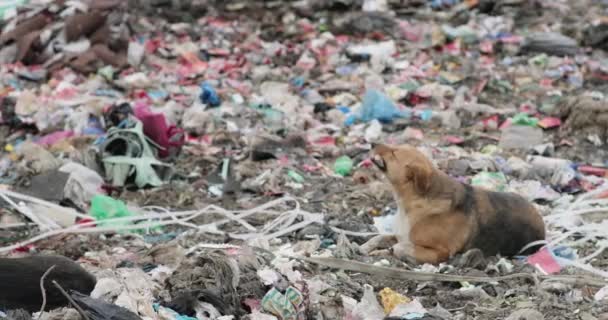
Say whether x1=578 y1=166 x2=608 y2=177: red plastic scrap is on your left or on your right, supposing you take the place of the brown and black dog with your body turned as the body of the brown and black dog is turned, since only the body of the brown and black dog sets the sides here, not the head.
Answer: on your right

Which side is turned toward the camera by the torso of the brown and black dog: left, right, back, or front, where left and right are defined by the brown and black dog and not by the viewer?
left

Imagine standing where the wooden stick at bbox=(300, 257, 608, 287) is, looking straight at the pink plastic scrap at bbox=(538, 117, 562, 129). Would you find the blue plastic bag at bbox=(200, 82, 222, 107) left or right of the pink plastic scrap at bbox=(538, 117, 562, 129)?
left

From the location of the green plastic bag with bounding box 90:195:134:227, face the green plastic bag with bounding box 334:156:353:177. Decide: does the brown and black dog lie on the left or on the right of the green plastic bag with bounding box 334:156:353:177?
right

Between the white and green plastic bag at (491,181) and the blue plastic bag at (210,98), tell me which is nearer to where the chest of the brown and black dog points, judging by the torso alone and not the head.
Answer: the blue plastic bag

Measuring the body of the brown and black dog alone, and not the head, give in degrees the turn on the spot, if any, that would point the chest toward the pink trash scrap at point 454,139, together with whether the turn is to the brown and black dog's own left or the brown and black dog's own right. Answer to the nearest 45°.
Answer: approximately 90° to the brown and black dog's own right

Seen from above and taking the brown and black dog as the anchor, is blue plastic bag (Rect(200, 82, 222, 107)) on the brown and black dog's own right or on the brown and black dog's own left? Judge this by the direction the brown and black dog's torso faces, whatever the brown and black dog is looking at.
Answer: on the brown and black dog's own right

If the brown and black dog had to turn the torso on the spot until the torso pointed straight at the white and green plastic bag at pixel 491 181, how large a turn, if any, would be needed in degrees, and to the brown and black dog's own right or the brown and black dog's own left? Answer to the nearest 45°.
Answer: approximately 90° to the brown and black dog's own right

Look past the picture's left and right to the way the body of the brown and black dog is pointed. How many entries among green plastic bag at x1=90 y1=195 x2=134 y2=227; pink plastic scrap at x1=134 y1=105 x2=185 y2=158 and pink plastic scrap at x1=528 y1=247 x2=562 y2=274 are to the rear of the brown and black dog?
1

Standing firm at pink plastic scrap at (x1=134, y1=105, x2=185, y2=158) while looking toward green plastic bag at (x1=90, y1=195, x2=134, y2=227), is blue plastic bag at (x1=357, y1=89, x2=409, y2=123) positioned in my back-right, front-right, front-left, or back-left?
back-left

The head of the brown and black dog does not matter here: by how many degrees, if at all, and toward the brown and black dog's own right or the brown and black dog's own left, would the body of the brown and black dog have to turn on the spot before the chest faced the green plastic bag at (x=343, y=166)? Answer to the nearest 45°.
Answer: approximately 45° to the brown and black dog's own right

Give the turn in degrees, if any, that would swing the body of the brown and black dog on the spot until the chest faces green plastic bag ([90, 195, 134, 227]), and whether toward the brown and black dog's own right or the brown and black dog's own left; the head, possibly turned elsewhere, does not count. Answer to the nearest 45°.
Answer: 0° — it already faces it

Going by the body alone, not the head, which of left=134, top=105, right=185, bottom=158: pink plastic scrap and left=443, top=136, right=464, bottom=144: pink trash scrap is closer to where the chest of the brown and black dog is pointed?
the pink plastic scrap
